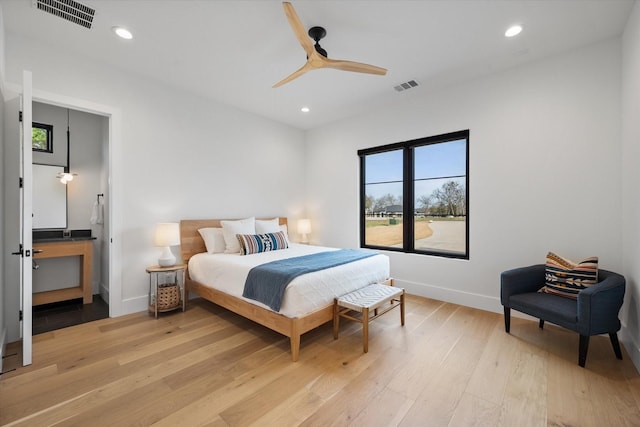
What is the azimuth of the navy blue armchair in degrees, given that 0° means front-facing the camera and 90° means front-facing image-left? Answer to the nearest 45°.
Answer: approximately 45°

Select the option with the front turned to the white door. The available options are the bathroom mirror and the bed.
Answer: the bathroom mirror

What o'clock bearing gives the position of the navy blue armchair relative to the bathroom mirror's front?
The navy blue armchair is roughly at 11 o'clock from the bathroom mirror.

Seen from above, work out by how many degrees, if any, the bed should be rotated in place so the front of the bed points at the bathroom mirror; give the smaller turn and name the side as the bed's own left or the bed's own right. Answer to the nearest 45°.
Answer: approximately 135° to the bed's own right

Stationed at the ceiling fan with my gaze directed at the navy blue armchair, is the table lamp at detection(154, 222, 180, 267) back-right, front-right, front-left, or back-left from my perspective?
back-left

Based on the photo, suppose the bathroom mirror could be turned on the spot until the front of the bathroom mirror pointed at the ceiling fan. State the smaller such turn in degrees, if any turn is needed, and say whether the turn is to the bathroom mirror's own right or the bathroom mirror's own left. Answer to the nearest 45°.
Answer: approximately 45° to the bathroom mirror's own left

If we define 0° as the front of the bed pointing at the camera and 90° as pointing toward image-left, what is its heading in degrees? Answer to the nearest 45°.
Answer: approximately 315°

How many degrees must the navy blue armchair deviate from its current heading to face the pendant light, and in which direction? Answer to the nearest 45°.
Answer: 0° — it already faces it

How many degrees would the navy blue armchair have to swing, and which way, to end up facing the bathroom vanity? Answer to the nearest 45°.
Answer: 0° — it already faces it

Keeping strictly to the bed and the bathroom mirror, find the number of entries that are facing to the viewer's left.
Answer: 0
